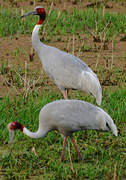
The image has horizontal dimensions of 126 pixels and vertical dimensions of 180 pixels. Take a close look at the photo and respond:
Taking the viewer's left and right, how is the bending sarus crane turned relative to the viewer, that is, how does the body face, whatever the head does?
facing to the left of the viewer

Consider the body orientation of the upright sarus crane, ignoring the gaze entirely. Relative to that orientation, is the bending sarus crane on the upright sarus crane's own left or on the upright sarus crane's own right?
on the upright sarus crane's own left

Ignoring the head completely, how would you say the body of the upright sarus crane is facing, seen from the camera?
to the viewer's left

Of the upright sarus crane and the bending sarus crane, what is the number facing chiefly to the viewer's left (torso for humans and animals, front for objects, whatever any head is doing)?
2

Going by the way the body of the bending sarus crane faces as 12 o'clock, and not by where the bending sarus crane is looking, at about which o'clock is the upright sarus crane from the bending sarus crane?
The upright sarus crane is roughly at 3 o'clock from the bending sarus crane.
